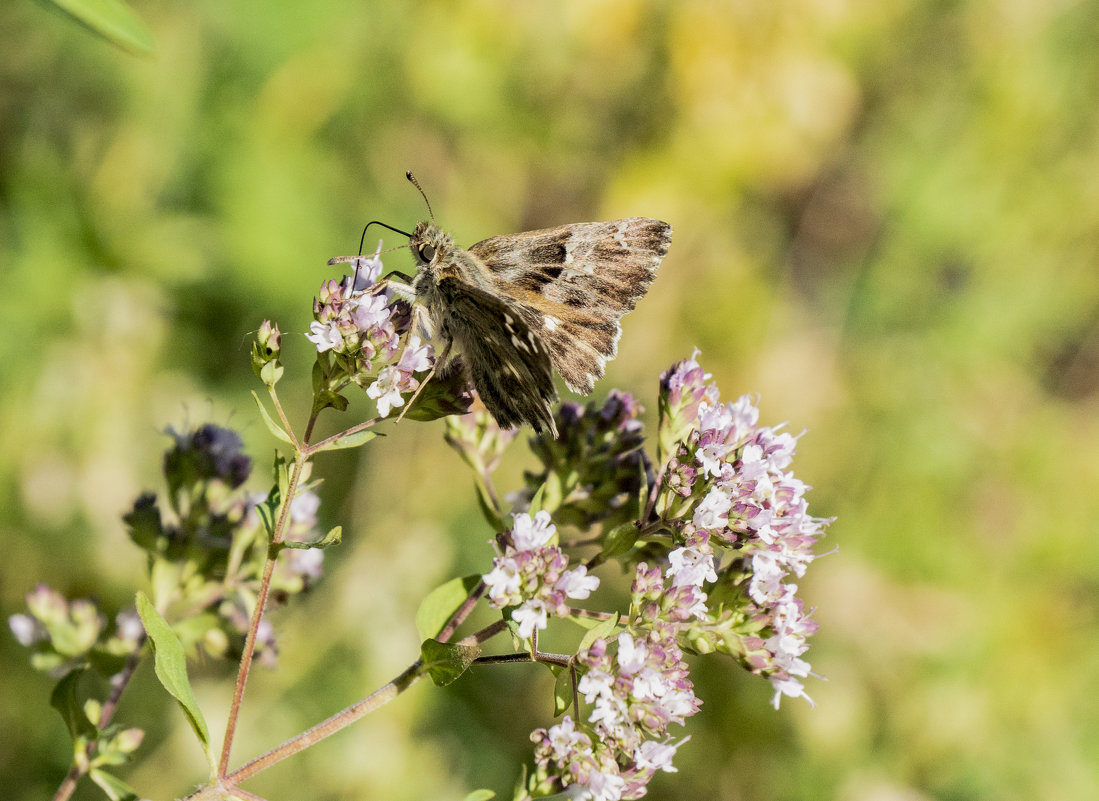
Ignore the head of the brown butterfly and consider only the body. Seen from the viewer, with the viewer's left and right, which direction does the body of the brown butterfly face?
facing to the left of the viewer
